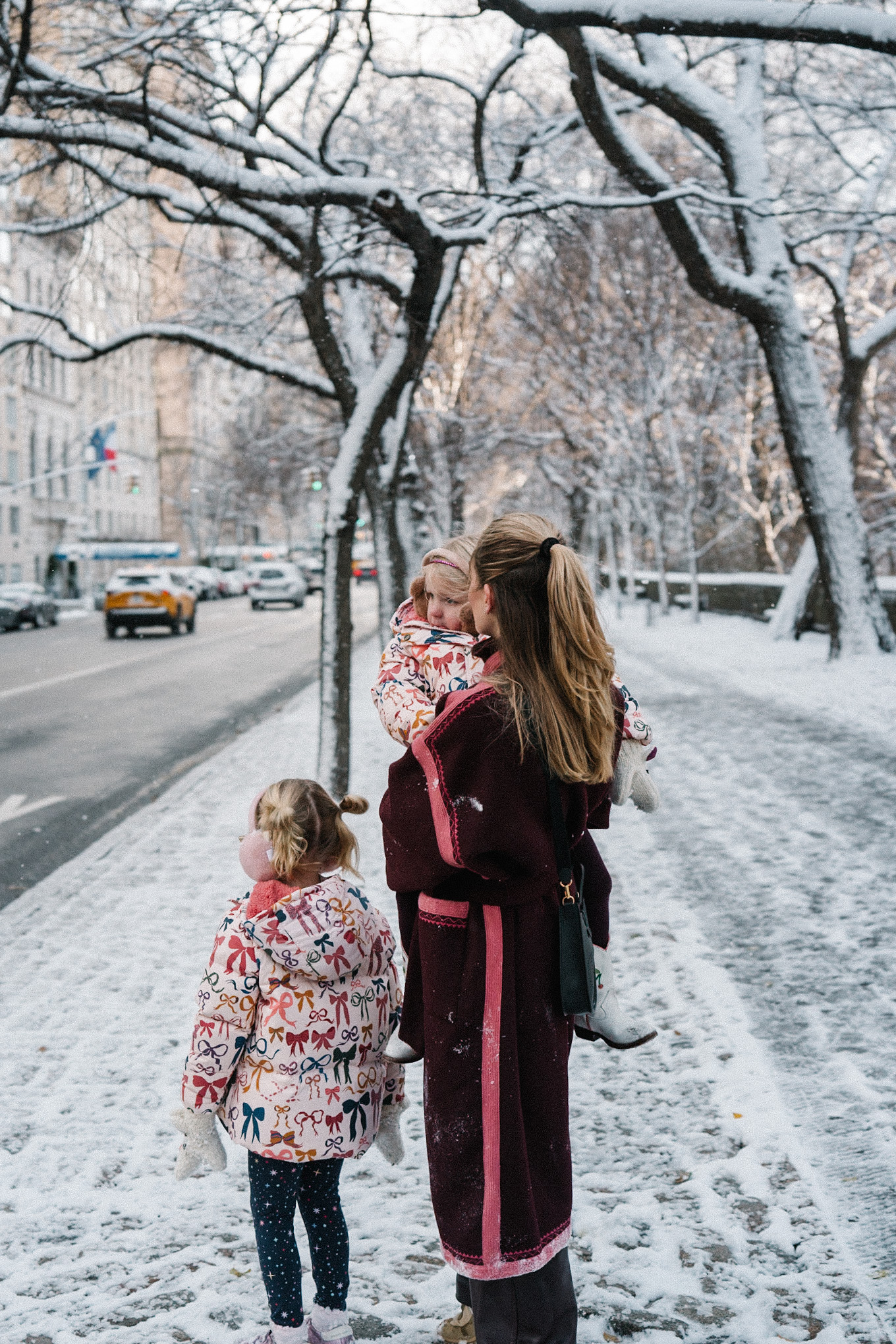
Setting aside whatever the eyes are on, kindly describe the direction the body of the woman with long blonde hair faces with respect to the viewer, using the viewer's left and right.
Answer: facing away from the viewer and to the left of the viewer

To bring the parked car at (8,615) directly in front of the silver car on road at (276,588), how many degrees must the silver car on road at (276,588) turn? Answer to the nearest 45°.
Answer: approximately 135° to its left

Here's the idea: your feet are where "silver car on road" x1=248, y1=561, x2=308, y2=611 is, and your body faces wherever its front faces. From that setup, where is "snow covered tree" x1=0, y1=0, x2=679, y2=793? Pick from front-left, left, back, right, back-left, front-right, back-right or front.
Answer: back

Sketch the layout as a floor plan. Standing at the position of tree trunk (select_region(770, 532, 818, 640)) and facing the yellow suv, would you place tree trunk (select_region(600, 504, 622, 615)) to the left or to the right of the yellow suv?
right

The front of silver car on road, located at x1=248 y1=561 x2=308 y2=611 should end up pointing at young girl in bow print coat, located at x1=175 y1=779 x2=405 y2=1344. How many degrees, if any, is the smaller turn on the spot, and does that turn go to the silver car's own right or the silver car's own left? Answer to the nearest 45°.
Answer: approximately 180°

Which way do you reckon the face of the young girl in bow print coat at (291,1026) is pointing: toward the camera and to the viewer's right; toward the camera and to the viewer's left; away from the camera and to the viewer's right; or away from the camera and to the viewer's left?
away from the camera and to the viewer's left

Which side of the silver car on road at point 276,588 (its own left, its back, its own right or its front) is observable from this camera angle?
back

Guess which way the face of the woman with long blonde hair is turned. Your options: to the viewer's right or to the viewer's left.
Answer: to the viewer's left

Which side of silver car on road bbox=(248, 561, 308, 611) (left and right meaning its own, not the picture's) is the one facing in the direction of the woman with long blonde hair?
back

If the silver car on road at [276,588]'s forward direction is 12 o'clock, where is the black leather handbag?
The black leather handbag is roughly at 6 o'clock from the silver car on road.
